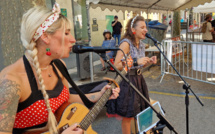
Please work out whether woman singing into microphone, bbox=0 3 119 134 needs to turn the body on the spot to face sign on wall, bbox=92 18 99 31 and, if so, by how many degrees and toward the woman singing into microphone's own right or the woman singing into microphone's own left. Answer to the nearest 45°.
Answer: approximately 135° to the woman singing into microphone's own left

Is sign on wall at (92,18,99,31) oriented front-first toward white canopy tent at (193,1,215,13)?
no

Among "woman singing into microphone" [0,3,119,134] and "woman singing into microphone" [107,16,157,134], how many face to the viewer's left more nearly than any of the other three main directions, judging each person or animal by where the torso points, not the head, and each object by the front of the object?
0

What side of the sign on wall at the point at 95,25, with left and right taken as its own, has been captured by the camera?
front

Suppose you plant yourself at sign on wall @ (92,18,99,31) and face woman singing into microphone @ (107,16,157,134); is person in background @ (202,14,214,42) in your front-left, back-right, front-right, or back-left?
front-left

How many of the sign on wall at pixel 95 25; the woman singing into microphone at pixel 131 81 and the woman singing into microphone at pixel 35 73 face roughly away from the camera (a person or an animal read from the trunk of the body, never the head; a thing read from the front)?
0

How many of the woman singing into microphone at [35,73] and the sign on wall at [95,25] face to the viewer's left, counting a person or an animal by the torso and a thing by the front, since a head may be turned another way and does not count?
0

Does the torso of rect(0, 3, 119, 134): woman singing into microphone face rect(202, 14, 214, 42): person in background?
no

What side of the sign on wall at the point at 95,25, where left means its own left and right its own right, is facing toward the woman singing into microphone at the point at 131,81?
front

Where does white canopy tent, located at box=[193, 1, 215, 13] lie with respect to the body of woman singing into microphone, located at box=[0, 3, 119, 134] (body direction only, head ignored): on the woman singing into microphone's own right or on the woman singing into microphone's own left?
on the woman singing into microphone's own left

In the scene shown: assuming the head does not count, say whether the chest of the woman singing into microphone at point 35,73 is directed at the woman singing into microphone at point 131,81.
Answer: no

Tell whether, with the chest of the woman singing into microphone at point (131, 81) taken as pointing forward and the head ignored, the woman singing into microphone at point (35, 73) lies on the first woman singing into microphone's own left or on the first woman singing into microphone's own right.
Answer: on the first woman singing into microphone's own right

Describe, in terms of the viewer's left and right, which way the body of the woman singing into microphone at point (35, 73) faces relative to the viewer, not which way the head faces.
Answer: facing the viewer and to the right of the viewer

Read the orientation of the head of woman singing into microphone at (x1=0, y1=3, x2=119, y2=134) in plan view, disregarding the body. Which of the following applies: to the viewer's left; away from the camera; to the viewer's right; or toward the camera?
to the viewer's right
